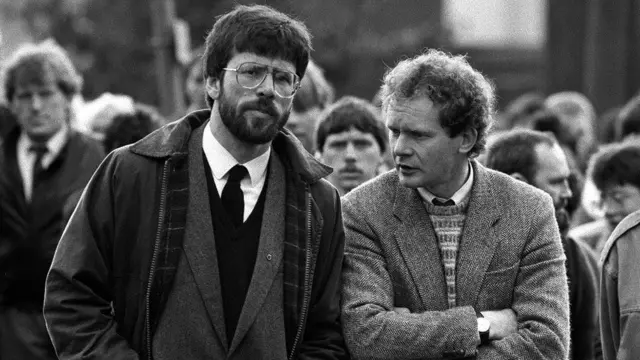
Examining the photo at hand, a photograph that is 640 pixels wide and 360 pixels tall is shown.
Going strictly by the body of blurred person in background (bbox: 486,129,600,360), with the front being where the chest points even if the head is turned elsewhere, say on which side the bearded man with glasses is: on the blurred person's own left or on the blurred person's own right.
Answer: on the blurred person's own right

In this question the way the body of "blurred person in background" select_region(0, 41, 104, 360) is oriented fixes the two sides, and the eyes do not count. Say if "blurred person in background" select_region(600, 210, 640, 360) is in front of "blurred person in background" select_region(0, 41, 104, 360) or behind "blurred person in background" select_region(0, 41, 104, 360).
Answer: in front

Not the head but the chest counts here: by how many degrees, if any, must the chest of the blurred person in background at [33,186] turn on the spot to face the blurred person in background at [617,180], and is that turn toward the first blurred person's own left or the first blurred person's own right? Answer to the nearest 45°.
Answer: approximately 45° to the first blurred person's own left

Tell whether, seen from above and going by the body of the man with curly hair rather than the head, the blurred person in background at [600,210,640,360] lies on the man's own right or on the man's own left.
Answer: on the man's own left
